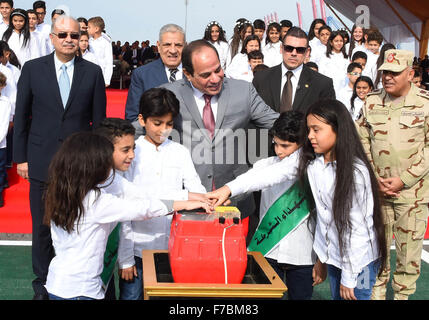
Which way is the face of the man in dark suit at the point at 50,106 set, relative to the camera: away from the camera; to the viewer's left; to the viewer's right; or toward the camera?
toward the camera

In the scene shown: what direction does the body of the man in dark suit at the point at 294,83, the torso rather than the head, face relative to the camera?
toward the camera

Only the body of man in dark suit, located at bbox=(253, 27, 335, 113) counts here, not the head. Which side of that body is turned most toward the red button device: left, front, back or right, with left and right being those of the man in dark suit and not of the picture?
front

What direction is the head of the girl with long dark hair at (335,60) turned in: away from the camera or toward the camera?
toward the camera

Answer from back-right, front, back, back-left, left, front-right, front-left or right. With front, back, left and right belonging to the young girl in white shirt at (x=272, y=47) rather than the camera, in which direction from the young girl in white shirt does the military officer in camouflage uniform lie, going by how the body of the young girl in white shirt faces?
front

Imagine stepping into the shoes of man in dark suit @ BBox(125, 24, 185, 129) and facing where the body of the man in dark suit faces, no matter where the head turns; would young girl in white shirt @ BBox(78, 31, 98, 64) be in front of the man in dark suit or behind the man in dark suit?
behind

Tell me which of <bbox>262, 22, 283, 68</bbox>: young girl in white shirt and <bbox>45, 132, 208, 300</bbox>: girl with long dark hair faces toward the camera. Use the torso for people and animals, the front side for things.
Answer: the young girl in white shirt

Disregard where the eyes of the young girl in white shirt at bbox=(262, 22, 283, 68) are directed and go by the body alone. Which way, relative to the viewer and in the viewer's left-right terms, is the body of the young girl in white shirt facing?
facing the viewer

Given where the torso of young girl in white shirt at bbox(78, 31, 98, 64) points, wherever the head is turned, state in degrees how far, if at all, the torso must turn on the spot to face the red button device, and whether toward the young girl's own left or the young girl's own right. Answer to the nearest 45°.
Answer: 0° — they already face it

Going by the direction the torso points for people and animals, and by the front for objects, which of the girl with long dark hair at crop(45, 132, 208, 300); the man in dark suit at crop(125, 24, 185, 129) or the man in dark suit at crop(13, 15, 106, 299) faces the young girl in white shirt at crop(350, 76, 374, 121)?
the girl with long dark hair

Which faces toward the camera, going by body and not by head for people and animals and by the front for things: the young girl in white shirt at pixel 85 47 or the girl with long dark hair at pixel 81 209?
the young girl in white shirt

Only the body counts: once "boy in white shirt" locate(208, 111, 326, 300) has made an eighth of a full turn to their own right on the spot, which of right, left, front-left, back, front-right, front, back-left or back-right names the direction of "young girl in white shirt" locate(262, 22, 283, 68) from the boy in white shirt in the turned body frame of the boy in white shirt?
right

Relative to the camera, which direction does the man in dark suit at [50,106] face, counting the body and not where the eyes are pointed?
toward the camera

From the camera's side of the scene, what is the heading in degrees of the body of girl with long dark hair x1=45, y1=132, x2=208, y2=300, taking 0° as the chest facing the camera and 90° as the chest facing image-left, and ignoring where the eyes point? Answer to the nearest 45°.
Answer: approximately 225°

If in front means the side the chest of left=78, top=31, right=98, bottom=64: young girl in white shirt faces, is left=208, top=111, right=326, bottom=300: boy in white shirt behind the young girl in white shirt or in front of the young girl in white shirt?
in front

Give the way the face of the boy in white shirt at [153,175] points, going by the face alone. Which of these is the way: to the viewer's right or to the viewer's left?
to the viewer's right
